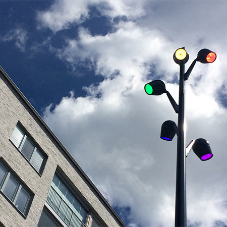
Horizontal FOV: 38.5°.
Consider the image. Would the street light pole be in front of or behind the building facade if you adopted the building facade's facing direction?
in front

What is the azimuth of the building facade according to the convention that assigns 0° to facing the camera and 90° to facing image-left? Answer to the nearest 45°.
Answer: approximately 315°
